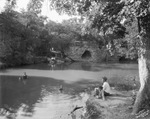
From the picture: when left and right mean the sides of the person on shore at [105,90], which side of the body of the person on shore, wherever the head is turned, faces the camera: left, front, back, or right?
left
